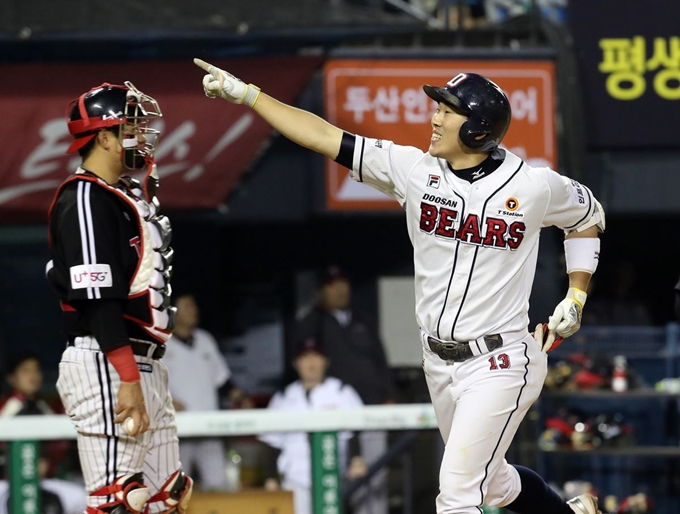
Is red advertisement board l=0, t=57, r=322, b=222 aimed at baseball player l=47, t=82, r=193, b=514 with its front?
yes

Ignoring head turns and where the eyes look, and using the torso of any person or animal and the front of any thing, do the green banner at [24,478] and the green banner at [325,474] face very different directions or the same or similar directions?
same or similar directions

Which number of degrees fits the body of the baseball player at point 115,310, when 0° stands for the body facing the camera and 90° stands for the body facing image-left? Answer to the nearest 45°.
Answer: approximately 270°

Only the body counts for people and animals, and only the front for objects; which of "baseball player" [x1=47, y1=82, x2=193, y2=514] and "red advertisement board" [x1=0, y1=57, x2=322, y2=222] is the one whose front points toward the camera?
the red advertisement board

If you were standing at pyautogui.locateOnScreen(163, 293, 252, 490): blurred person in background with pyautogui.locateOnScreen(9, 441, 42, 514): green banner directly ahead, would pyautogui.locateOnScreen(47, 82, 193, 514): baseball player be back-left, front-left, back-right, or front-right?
front-left

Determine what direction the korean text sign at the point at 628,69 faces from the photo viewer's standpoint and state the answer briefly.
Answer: facing the viewer

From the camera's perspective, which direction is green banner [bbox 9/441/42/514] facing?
toward the camera

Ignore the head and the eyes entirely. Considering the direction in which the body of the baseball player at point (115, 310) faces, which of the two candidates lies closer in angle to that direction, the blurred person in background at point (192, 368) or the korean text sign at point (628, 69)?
the korean text sign

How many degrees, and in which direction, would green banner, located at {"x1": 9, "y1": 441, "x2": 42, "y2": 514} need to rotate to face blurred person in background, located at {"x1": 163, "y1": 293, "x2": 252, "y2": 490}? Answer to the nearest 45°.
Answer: approximately 135° to its left

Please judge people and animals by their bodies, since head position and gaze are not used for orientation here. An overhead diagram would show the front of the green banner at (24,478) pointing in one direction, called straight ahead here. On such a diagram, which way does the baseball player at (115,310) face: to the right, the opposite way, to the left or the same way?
to the left

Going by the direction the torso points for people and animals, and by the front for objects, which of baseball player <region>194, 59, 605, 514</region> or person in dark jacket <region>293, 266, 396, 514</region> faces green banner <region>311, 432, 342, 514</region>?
the person in dark jacket

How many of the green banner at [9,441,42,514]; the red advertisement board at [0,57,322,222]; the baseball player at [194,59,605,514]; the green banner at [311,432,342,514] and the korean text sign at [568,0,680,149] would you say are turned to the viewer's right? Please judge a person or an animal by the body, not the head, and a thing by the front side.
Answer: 0

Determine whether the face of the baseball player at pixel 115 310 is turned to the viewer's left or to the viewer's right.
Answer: to the viewer's right

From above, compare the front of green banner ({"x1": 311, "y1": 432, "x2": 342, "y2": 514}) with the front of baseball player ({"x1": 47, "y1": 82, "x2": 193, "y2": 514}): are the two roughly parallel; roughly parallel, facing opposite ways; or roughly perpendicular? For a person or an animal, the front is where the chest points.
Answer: roughly perpendicular

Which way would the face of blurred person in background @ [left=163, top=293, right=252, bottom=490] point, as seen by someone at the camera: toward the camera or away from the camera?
toward the camera

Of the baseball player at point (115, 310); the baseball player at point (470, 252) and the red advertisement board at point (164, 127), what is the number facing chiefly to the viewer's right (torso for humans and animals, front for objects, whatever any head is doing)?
1

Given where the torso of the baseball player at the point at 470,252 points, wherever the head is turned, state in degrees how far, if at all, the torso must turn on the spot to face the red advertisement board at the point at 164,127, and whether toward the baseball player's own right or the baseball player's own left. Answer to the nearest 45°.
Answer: approximately 90° to the baseball player's own right
